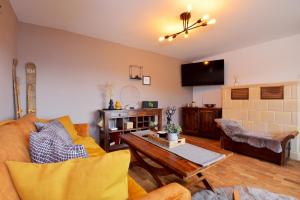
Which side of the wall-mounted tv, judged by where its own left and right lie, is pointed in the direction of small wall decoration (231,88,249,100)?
left

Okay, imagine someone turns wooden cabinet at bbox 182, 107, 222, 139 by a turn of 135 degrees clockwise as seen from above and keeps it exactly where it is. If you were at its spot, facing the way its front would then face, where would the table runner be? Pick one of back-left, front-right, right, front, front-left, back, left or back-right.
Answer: back

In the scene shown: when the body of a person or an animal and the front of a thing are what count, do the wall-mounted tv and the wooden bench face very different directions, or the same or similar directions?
same or similar directions

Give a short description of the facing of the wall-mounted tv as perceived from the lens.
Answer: facing the viewer and to the left of the viewer

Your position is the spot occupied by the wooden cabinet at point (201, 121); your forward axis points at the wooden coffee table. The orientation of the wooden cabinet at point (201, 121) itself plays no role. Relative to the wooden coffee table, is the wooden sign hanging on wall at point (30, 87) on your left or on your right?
right

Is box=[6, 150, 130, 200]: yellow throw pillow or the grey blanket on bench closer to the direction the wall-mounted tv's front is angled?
the yellow throw pillow

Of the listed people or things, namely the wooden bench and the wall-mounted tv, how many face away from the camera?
0

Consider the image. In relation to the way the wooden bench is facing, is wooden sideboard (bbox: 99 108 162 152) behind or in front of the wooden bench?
in front

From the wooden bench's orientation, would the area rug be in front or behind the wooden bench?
in front

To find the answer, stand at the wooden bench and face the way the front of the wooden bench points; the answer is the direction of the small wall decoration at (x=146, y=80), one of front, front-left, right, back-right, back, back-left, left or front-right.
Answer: front-right

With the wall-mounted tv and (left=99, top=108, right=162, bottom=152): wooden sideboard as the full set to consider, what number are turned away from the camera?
0
